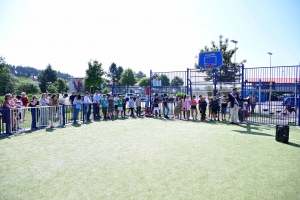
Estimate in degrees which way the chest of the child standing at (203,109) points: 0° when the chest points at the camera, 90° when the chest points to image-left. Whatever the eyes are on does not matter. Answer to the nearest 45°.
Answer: approximately 0°

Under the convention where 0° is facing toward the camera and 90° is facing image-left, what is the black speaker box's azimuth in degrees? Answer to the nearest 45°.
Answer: approximately 45°

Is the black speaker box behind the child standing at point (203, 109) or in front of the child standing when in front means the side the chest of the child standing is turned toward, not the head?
in front

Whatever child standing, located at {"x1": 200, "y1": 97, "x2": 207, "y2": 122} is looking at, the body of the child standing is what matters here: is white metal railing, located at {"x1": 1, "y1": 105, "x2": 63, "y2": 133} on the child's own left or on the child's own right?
on the child's own right

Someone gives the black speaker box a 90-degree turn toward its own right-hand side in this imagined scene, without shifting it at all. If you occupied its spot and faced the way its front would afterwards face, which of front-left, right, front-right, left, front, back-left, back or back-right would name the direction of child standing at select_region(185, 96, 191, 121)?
front

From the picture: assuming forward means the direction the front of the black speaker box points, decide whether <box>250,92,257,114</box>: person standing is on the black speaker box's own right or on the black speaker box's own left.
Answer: on the black speaker box's own right

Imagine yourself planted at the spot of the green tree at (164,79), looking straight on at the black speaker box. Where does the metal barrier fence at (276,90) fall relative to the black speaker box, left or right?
left
